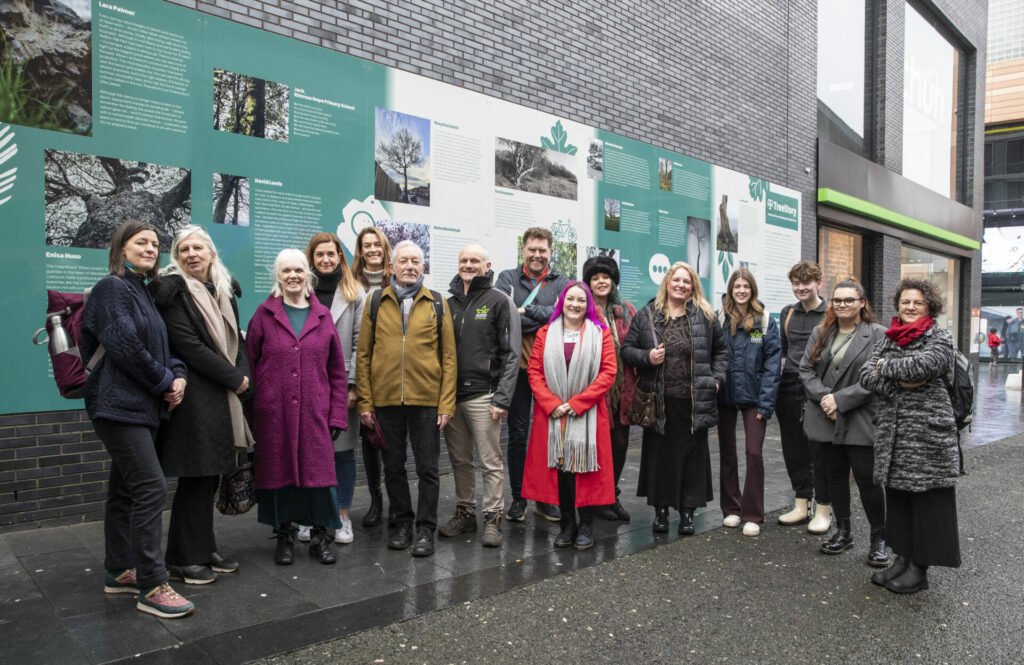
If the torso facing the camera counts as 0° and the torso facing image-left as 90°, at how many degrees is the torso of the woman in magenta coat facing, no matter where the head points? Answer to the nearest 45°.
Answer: approximately 0°

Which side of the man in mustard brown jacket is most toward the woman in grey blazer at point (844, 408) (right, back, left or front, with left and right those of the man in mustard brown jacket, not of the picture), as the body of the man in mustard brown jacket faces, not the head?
left

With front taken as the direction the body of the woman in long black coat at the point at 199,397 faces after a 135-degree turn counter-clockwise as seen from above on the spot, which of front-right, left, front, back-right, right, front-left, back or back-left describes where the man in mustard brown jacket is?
right

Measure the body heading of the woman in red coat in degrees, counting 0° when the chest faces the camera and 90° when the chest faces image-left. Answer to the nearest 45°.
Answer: approximately 0°

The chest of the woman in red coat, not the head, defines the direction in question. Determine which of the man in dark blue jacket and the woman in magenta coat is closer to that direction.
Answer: the woman in magenta coat
